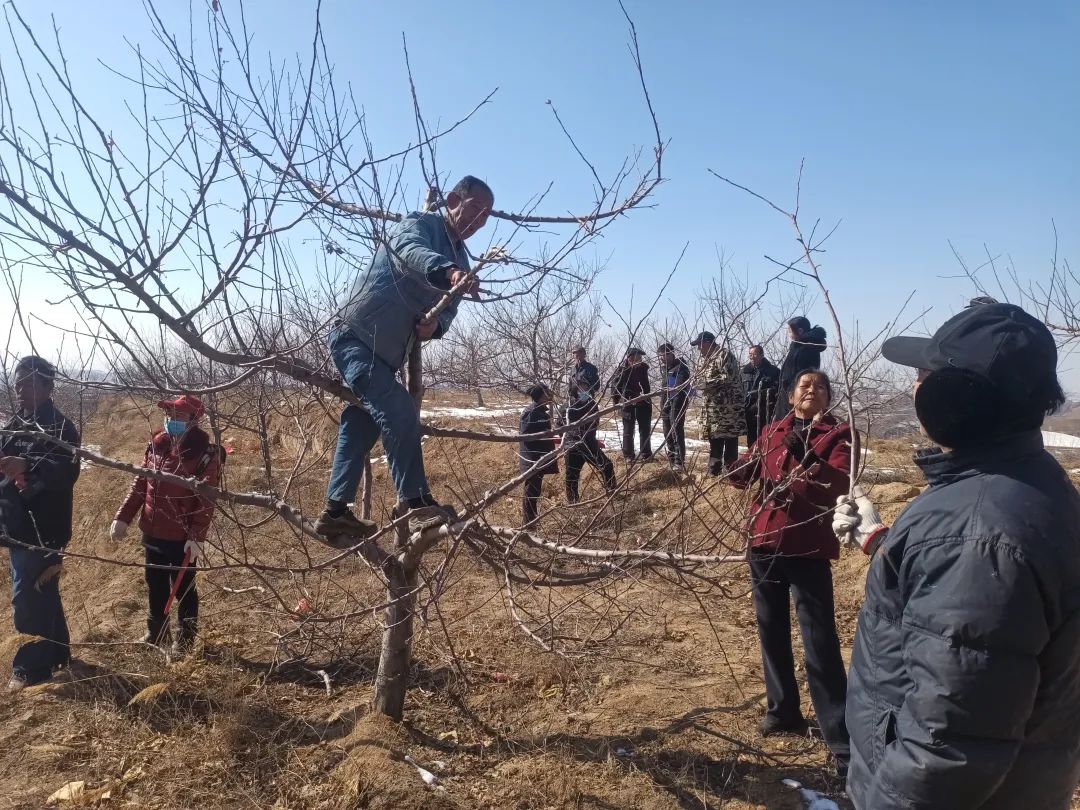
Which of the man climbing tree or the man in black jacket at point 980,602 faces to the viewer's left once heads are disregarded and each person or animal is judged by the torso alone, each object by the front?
the man in black jacket

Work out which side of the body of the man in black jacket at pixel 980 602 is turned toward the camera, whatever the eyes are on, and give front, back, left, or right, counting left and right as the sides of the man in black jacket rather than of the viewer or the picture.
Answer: left

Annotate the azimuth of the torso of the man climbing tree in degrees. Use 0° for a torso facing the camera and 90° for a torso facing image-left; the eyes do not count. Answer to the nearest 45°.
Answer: approximately 315°

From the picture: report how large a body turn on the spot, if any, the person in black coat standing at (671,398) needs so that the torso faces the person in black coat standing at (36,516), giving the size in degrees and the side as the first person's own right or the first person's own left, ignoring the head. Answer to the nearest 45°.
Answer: approximately 45° to the first person's own right

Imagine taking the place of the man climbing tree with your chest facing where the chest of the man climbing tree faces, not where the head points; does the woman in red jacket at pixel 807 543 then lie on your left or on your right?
on your left

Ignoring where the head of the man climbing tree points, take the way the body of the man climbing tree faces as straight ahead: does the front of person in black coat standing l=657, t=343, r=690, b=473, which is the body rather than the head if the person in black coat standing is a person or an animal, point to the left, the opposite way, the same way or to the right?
to the right
